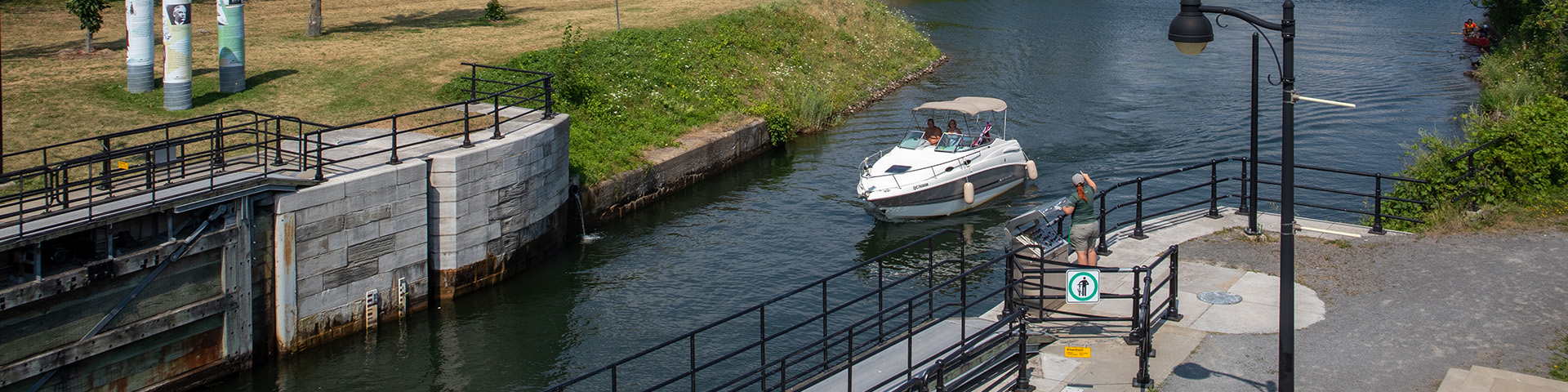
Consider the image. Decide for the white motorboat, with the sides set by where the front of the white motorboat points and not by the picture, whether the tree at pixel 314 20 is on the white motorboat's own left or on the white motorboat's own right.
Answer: on the white motorboat's own right

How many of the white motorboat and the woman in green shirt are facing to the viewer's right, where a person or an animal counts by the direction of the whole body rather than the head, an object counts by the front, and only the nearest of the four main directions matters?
0

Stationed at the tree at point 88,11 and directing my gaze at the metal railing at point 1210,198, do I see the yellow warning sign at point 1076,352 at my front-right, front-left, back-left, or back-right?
front-right

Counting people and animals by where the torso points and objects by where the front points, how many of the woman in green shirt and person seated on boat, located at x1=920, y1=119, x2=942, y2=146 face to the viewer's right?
0

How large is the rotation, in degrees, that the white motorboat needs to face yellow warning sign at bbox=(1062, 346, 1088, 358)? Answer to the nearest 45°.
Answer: approximately 45° to its left

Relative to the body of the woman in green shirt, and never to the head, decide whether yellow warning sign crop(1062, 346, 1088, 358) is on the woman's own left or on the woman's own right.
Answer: on the woman's own left

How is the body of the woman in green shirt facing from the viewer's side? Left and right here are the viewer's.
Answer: facing away from the viewer and to the left of the viewer

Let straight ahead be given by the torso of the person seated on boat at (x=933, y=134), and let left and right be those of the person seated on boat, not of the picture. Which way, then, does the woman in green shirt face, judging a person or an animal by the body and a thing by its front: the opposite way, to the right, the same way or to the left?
to the right

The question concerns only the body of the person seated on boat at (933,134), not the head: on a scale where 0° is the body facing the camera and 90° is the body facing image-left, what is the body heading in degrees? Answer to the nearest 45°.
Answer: approximately 45°

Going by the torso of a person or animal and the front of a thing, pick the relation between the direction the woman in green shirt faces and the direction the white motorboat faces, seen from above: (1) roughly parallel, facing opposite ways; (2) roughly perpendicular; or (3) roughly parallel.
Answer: roughly perpendicular

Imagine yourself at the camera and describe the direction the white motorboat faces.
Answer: facing the viewer and to the left of the viewer

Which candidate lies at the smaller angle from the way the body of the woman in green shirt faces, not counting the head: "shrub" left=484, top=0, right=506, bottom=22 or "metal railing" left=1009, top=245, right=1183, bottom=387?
the shrub
